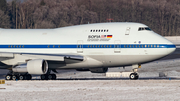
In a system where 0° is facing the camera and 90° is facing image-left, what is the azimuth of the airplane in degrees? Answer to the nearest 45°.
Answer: approximately 270°
